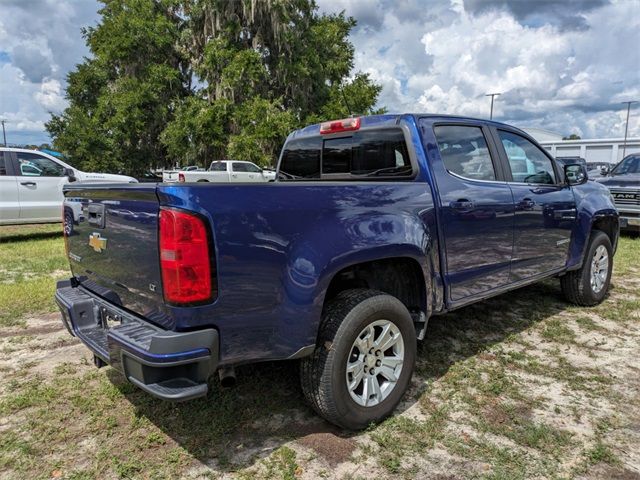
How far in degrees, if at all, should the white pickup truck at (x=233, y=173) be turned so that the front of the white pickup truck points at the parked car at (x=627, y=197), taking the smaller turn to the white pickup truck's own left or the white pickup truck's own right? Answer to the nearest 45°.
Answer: approximately 45° to the white pickup truck's own right

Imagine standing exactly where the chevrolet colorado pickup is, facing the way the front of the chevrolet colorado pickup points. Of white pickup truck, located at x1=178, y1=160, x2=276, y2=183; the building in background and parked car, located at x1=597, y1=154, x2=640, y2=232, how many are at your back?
0

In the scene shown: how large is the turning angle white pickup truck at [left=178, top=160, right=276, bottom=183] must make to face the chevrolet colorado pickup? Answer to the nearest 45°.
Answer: approximately 90° to its right

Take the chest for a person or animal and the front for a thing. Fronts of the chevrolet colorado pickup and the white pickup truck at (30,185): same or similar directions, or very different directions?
same or similar directions

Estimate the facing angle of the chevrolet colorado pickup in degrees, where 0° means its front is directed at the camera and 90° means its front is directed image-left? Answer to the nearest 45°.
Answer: approximately 225°

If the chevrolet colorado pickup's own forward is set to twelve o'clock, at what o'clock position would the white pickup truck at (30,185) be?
The white pickup truck is roughly at 9 o'clock from the chevrolet colorado pickup.

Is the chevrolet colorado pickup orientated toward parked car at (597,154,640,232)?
yes

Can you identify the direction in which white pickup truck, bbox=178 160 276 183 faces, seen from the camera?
facing to the right of the viewer

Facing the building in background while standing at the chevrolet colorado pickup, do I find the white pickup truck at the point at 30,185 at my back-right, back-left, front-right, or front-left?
front-left

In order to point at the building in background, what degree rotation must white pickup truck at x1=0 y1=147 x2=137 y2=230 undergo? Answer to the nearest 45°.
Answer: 0° — it already faces it

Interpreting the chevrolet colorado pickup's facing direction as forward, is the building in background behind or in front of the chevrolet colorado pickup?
in front

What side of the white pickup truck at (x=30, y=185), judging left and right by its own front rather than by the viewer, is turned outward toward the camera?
right

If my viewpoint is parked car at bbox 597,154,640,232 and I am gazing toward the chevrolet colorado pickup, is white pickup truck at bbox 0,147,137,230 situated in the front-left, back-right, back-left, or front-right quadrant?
front-right

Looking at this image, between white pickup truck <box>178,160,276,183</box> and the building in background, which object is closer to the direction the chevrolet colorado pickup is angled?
the building in background

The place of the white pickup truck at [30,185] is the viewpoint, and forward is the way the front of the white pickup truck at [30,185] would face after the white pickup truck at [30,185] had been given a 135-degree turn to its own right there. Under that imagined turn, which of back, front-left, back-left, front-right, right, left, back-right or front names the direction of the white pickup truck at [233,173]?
back
